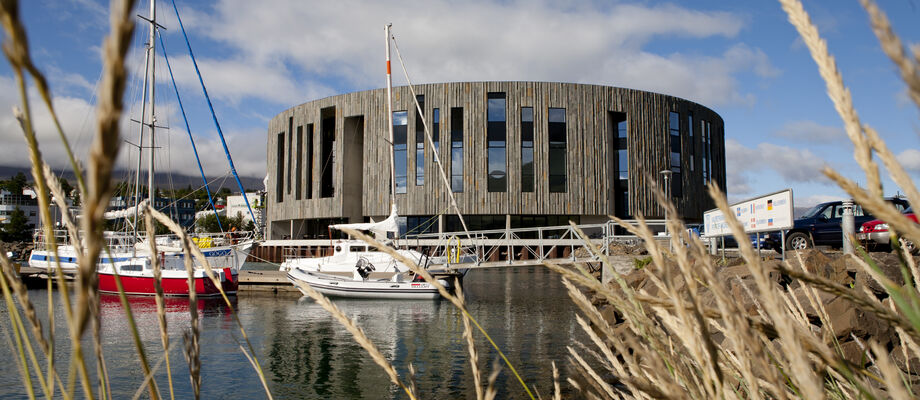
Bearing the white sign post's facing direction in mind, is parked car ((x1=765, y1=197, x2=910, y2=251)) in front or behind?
behind

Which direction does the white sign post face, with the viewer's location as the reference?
facing the viewer and to the left of the viewer

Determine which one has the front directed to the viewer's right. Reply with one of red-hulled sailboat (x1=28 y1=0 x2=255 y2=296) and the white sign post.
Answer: the red-hulled sailboat

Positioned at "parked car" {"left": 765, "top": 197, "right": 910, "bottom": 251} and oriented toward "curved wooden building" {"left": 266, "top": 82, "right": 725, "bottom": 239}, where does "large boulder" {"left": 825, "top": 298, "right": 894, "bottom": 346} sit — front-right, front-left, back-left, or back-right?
back-left

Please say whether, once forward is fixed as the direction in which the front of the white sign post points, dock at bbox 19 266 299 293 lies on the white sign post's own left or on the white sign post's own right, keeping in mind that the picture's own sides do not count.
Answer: on the white sign post's own right

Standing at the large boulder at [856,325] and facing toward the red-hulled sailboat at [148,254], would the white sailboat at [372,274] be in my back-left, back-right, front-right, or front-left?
front-right
